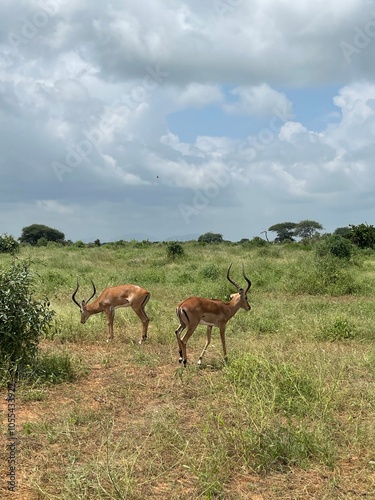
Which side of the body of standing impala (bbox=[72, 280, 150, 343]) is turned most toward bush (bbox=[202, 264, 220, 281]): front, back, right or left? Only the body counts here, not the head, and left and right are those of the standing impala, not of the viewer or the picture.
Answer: right

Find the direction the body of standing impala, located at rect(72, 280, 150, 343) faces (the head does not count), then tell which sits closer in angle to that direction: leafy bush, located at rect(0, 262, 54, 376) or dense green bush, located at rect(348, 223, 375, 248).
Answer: the leafy bush

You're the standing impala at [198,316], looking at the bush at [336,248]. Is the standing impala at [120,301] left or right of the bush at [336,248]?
left

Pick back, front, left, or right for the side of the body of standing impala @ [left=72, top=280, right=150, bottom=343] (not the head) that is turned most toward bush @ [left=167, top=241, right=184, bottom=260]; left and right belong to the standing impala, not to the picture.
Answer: right

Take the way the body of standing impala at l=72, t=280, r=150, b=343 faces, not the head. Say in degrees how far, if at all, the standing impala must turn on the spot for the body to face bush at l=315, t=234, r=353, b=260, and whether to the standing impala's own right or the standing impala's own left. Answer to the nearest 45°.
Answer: approximately 135° to the standing impala's own right

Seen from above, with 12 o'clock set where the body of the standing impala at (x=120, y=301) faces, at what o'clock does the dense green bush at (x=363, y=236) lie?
The dense green bush is roughly at 4 o'clock from the standing impala.

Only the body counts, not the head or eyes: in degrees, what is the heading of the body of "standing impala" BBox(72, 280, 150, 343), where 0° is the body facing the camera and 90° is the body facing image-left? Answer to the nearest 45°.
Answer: approximately 90°

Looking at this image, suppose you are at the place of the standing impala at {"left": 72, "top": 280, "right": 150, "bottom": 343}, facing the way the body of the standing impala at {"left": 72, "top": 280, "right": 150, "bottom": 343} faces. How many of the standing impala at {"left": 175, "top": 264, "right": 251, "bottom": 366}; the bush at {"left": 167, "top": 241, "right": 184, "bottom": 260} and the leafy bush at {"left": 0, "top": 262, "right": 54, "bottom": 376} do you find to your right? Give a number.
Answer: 1
